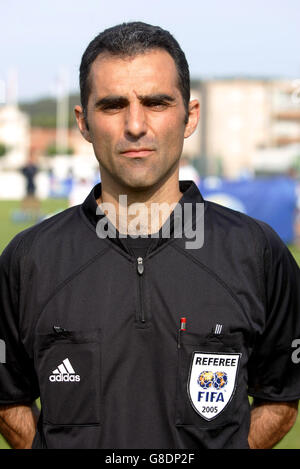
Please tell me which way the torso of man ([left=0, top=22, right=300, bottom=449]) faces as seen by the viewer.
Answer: toward the camera

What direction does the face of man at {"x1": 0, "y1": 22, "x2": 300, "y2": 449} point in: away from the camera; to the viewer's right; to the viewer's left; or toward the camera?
toward the camera

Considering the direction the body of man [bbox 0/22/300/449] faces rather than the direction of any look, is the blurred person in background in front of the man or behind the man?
behind
